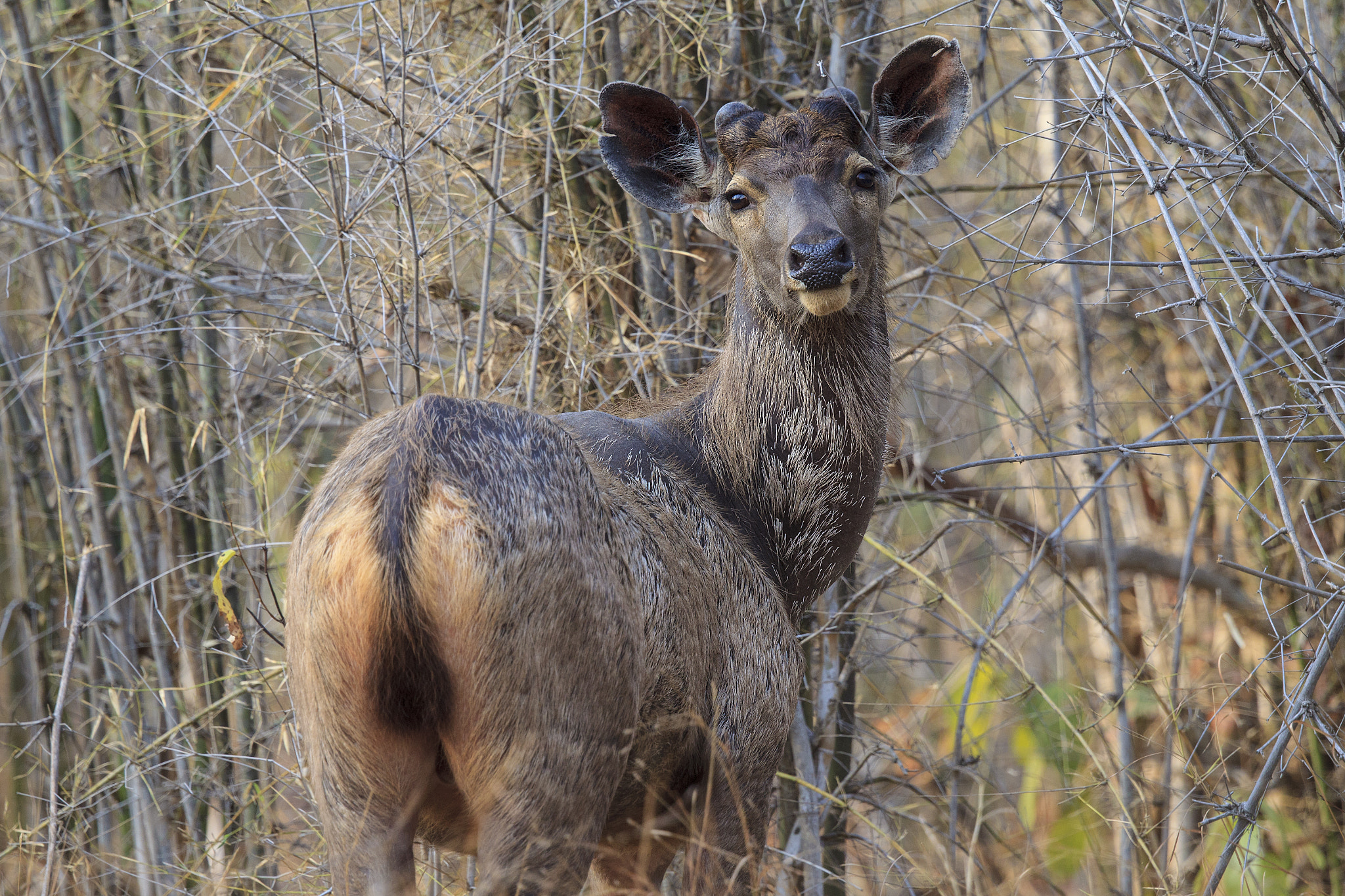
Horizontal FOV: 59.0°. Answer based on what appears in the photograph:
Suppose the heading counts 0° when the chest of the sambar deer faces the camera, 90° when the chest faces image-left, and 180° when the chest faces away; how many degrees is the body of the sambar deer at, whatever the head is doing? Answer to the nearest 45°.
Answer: approximately 225°

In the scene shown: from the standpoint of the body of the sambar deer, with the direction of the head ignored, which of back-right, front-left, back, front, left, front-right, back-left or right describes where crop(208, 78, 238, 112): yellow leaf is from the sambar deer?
left
